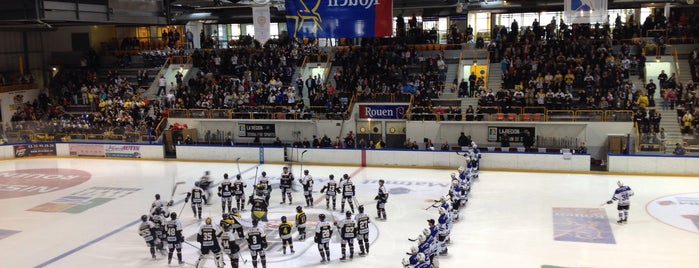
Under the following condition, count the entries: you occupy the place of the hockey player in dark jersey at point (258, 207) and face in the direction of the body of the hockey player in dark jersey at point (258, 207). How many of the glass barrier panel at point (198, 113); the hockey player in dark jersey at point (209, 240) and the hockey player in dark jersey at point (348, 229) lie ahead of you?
1

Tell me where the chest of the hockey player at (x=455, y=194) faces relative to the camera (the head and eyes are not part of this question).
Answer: to the viewer's left
